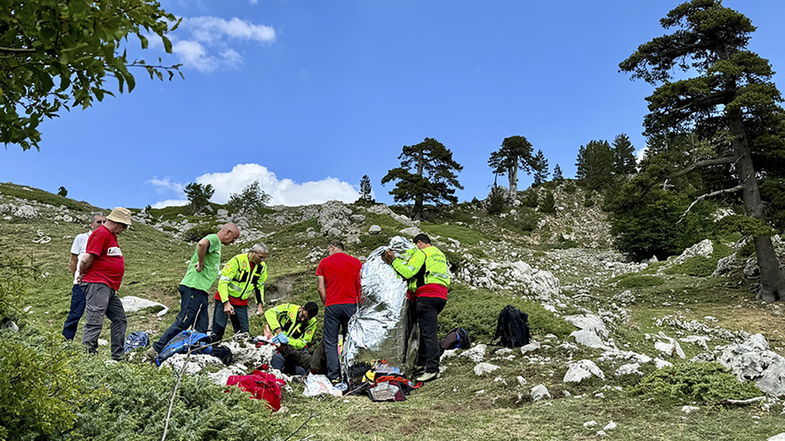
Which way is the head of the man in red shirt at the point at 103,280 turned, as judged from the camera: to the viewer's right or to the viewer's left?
to the viewer's right

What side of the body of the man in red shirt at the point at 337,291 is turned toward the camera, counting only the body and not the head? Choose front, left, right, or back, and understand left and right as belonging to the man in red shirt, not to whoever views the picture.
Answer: back

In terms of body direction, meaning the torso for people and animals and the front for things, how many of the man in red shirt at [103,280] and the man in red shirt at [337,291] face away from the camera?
1

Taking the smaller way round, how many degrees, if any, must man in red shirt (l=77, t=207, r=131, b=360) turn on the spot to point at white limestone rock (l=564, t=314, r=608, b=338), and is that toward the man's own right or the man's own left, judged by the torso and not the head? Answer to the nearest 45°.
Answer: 0° — they already face it

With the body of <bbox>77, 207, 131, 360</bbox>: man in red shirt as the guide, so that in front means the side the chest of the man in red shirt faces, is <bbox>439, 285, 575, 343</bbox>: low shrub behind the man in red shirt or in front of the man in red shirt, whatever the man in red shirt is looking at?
in front

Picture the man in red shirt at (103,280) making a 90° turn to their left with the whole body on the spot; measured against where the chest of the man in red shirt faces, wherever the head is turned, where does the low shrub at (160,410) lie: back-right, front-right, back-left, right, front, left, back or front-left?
back

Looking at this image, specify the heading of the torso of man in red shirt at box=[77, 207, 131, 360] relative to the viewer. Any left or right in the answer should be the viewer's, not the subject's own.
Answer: facing to the right of the viewer

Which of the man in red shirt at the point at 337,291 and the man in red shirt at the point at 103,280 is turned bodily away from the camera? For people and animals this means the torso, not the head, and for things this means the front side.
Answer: the man in red shirt at the point at 337,291

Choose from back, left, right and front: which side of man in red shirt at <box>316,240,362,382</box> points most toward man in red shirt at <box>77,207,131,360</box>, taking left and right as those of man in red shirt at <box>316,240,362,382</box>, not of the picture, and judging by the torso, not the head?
left

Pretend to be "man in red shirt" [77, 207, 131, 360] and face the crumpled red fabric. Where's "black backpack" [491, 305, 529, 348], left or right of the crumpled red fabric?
left
